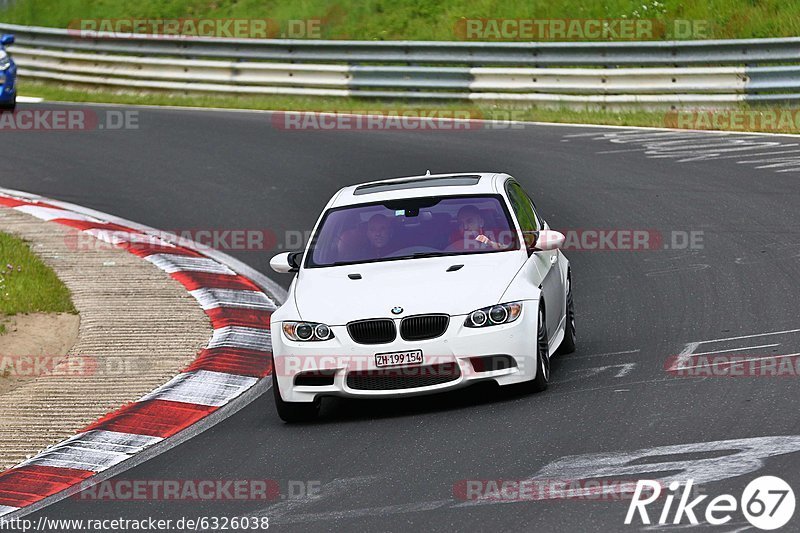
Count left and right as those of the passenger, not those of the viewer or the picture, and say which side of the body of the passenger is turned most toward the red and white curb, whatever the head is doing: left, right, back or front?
right

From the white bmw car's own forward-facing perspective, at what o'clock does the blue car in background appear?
The blue car in background is roughly at 5 o'clock from the white bmw car.

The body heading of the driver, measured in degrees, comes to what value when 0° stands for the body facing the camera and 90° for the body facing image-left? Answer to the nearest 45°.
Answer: approximately 0°

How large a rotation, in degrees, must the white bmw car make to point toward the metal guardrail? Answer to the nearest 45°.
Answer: approximately 180°

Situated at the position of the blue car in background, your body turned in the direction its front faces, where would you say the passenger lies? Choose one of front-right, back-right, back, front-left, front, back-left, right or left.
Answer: front-right

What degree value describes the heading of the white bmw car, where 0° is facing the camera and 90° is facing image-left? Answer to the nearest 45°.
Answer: approximately 0°

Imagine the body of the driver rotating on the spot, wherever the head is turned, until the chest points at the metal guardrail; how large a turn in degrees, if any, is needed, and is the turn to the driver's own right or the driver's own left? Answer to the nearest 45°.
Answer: approximately 180°

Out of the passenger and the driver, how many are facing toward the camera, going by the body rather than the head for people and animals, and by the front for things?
2
